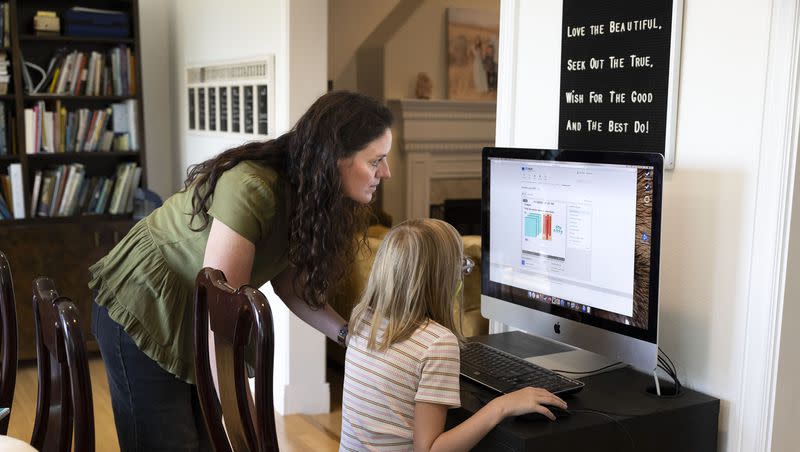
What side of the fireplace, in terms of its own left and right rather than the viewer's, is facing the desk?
front

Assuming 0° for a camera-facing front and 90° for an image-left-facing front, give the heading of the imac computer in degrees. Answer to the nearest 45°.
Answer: approximately 45°

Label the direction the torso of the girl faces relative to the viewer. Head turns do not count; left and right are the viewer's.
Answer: facing away from the viewer and to the right of the viewer

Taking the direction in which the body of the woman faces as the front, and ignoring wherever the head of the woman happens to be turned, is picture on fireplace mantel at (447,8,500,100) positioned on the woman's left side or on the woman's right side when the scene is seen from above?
on the woman's left side

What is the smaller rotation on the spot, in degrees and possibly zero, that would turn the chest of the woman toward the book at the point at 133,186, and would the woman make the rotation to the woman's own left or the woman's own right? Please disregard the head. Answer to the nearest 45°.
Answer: approximately 90° to the woman's own left

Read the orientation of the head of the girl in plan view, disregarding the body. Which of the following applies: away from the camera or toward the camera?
away from the camera

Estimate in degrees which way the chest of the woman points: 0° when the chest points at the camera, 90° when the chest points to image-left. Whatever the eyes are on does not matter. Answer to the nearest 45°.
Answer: approximately 270°

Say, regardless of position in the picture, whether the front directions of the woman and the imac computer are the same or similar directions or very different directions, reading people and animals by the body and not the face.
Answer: very different directions

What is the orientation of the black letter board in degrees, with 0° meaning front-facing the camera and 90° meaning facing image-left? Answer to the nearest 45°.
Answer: approximately 45°

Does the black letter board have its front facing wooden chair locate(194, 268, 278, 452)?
yes

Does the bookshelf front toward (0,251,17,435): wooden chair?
yes

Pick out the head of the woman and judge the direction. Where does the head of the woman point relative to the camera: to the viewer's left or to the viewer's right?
to the viewer's right
